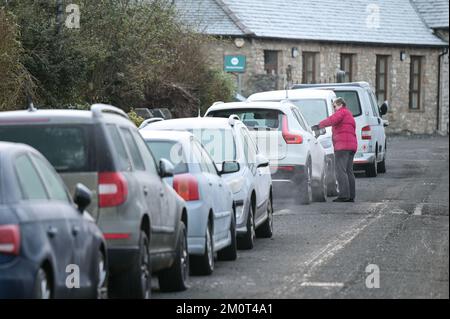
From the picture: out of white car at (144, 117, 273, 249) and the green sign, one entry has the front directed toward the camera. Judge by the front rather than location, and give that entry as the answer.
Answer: the green sign

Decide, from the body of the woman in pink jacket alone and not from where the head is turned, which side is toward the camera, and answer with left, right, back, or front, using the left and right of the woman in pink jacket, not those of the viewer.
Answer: left

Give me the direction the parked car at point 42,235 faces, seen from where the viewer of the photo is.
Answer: facing away from the viewer and to the right of the viewer

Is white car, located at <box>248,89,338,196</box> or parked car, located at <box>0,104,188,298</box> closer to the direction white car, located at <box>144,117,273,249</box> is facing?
the white car

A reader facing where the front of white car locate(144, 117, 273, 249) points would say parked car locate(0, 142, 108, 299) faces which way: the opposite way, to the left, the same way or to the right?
the same way

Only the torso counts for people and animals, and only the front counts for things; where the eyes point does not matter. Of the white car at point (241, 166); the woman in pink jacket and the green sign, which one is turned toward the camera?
the green sign

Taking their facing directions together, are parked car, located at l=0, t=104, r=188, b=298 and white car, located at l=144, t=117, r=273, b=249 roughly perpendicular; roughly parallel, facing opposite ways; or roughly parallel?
roughly parallel

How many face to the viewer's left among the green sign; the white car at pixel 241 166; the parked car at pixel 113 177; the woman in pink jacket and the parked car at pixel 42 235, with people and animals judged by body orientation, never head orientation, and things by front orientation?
1

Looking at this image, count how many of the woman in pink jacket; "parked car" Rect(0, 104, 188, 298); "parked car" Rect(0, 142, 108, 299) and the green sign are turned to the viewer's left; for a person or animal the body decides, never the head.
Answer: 1

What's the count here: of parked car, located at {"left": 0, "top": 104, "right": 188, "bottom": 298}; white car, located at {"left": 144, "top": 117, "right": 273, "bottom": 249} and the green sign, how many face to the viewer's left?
0

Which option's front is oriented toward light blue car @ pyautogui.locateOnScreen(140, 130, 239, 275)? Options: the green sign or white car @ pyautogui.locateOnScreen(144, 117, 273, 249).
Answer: the green sign

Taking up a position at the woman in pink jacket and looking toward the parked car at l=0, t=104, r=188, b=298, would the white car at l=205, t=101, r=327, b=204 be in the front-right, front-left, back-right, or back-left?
front-right

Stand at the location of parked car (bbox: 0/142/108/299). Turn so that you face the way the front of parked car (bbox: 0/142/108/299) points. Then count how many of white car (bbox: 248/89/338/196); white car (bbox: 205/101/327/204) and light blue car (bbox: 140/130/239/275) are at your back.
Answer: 0

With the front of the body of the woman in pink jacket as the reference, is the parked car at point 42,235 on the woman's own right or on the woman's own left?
on the woman's own left

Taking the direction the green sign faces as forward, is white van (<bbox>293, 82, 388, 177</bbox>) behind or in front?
in front

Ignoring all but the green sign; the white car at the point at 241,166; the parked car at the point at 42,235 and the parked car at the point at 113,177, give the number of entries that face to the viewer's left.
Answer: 0

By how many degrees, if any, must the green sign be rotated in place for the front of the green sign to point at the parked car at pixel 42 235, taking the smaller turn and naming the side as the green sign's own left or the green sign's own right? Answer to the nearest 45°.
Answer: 0° — it already faces it

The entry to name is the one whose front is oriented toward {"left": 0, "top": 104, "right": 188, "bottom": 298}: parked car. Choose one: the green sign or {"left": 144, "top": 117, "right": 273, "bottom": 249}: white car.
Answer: the green sign

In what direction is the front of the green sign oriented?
toward the camera
